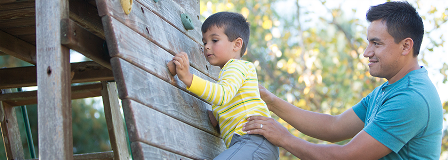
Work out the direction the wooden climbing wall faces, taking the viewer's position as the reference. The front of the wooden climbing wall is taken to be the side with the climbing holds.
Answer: facing the viewer and to the right of the viewer

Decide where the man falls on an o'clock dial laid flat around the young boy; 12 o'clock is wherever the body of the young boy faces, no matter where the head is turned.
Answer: The man is roughly at 6 o'clock from the young boy.

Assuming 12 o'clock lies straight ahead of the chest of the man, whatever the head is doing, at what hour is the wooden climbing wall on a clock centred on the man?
The wooden climbing wall is roughly at 11 o'clock from the man.

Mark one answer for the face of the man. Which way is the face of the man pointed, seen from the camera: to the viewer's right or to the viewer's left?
to the viewer's left

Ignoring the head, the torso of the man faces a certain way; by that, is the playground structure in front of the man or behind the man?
in front

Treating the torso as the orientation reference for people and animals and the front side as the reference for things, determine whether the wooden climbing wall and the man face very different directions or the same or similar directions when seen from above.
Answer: very different directions

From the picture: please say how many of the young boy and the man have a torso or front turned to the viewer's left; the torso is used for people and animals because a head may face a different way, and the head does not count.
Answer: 2

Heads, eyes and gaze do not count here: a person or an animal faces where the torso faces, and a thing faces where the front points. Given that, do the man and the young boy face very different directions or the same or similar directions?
same or similar directions

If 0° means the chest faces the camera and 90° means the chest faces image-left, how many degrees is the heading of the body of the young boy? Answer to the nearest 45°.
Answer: approximately 90°

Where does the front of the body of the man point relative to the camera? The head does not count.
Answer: to the viewer's left
